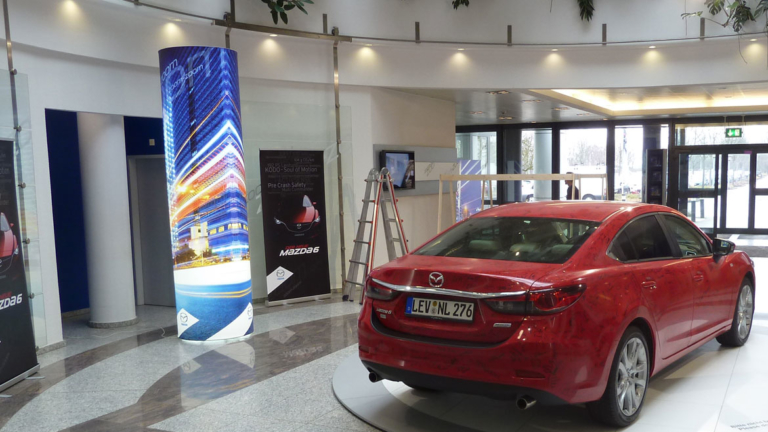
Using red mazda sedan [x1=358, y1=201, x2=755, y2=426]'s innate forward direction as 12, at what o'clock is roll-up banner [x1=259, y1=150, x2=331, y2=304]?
The roll-up banner is roughly at 9 o'clock from the red mazda sedan.

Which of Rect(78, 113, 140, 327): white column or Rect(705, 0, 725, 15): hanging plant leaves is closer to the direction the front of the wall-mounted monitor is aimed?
the hanging plant leaves

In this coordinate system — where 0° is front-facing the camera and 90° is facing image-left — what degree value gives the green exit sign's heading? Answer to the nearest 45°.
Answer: approximately 0°

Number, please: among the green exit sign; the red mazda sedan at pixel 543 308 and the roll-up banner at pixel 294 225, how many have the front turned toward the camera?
2

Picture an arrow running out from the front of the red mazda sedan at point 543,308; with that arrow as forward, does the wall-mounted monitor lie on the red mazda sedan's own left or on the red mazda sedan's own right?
on the red mazda sedan's own left

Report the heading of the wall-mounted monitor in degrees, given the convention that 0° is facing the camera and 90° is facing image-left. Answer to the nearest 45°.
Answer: approximately 315°

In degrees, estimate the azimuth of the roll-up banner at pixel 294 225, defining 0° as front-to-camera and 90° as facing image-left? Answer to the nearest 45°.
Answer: approximately 0°

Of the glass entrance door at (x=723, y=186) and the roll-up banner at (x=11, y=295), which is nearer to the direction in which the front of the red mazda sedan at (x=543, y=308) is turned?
the glass entrance door

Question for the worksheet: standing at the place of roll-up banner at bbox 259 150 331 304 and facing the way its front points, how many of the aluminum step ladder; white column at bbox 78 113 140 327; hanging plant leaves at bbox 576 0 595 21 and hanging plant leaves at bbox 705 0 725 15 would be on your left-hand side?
3

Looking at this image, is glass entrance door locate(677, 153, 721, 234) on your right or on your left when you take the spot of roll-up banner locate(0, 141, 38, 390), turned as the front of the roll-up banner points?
on your left

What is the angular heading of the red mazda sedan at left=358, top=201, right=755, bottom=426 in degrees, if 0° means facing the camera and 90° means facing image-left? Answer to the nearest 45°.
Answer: approximately 225°
